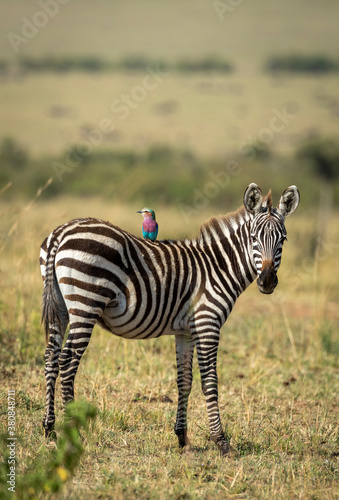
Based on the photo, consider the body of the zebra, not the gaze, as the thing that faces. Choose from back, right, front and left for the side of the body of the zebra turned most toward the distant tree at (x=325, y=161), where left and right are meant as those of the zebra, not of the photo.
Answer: left

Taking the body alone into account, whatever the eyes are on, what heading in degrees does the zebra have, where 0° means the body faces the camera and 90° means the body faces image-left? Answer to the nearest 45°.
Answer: approximately 270°

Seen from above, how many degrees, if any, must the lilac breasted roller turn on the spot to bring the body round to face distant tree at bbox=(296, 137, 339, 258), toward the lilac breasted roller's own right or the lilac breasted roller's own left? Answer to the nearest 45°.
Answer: approximately 135° to the lilac breasted roller's own right

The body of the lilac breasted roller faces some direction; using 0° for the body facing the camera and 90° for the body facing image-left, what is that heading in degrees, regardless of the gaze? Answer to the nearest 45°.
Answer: approximately 45°
